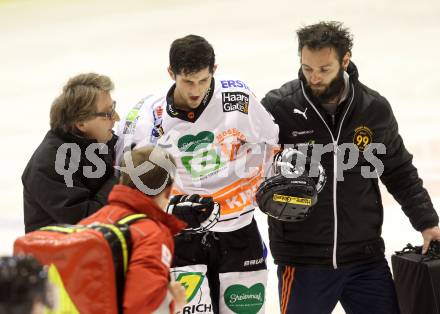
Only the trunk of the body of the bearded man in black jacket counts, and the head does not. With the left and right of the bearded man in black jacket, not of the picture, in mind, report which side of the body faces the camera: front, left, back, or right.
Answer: front

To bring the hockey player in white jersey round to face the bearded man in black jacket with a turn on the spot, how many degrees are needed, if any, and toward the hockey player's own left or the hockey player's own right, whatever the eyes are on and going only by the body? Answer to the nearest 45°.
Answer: approximately 90° to the hockey player's own left

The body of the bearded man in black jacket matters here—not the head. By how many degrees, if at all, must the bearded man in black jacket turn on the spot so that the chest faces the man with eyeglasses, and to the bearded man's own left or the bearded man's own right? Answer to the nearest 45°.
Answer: approximately 45° to the bearded man's own right

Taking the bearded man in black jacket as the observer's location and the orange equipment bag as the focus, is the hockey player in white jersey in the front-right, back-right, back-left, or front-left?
front-right

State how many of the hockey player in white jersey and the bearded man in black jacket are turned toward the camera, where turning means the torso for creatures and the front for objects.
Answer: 2

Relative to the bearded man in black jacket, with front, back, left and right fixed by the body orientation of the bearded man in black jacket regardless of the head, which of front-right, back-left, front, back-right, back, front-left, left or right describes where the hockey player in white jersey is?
right

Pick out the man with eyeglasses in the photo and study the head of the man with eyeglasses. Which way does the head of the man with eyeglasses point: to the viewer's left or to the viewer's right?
to the viewer's right

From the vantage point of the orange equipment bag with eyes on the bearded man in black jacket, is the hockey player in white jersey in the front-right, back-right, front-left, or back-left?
front-left

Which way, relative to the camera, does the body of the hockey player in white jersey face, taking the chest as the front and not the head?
toward the camera

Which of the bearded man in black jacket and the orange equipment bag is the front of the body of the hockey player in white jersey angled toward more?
the orange equipment bag

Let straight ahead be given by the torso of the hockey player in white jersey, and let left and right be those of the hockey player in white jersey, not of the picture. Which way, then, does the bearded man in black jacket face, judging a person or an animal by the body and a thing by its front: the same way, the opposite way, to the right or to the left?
the same way

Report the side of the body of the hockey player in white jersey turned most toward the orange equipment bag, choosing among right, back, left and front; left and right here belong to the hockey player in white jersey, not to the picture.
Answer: front
